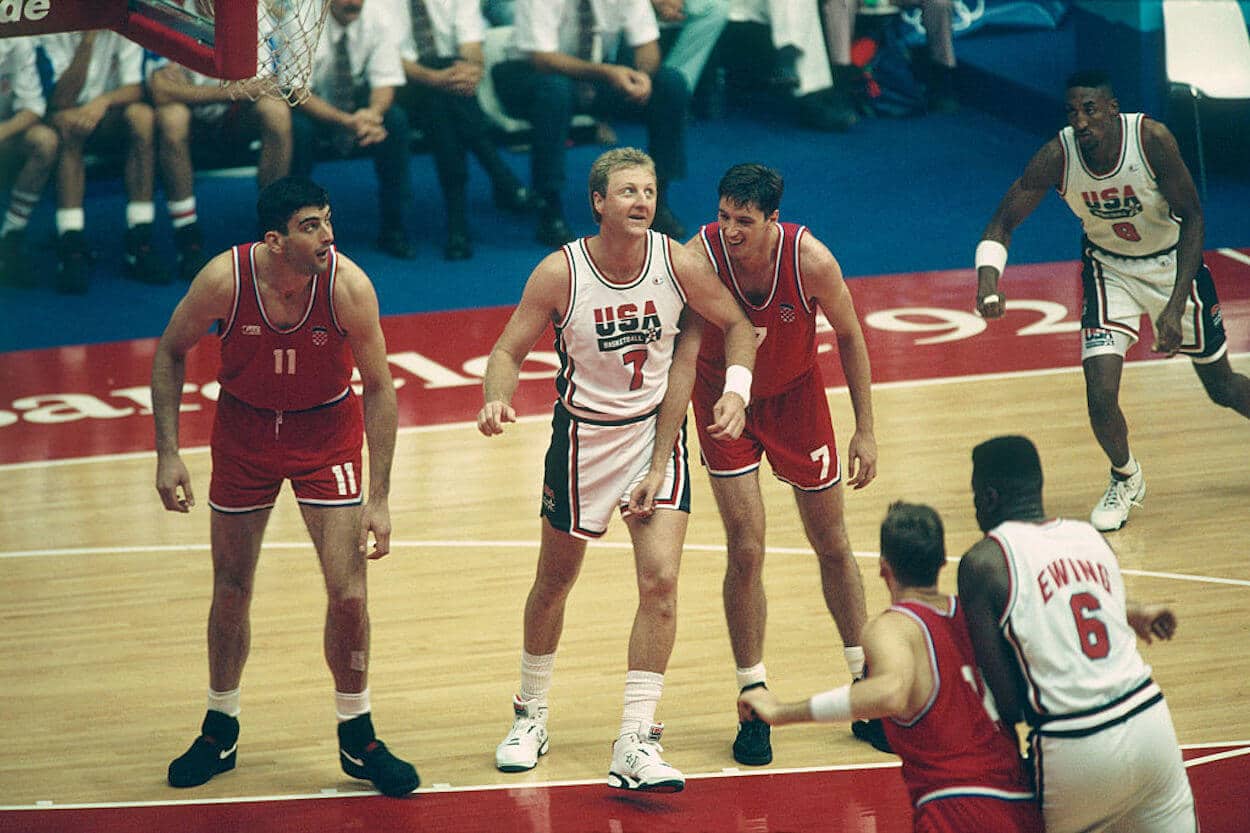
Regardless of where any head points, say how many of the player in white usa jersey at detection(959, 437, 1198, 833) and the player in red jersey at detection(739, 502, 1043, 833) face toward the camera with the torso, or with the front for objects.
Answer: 0

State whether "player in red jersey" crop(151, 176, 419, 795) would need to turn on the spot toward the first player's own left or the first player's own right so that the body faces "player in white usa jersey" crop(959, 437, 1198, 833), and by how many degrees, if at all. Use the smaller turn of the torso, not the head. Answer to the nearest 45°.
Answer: approximately 45° to the first player's own left

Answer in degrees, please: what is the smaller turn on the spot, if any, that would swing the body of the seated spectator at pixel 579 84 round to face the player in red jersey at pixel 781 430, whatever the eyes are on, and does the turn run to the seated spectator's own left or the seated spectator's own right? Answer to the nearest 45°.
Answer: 0° — they already face them

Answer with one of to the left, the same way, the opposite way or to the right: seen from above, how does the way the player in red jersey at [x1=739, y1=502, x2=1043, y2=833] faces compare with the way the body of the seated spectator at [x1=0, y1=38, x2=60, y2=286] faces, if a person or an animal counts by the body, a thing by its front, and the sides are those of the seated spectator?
the opposite way

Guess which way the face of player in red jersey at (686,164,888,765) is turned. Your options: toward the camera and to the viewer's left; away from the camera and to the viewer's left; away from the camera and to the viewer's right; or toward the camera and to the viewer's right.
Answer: toward the camera and to the viewer's left

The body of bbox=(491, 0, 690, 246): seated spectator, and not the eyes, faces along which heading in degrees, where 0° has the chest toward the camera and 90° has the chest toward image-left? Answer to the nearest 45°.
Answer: approximately 0°

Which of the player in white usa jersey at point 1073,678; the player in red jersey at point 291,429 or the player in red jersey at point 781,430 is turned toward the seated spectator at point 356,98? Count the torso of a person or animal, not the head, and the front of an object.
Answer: the player in white usa jersey

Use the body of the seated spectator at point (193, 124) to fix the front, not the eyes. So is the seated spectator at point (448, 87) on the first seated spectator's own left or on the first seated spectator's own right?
on the first seated spectator's own left

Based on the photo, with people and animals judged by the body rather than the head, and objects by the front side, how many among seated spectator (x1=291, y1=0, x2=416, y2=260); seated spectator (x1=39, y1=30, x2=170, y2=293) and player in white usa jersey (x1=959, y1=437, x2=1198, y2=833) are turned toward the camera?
2

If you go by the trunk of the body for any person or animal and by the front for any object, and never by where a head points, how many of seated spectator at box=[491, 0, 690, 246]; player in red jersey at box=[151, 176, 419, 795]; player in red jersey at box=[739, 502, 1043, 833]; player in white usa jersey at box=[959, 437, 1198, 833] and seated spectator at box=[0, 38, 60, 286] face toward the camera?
3

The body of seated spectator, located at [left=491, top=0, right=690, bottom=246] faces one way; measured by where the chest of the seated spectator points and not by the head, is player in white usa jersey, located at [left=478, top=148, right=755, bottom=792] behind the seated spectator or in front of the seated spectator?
in front

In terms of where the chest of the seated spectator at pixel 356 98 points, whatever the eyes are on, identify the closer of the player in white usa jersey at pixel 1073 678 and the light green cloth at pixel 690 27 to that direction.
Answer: the player in white usa jersey

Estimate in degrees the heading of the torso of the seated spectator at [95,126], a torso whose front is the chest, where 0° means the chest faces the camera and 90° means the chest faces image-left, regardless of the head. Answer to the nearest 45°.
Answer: approximately 0°

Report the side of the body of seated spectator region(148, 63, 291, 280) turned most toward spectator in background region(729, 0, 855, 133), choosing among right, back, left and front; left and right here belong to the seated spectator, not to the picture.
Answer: left

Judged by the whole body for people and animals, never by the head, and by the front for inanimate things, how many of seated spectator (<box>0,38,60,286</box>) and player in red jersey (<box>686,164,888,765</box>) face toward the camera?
2
